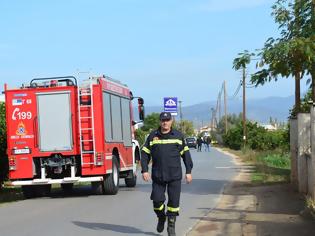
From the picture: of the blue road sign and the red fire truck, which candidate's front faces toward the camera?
the blue road sign

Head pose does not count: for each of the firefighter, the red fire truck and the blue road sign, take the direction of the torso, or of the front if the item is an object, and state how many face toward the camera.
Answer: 2

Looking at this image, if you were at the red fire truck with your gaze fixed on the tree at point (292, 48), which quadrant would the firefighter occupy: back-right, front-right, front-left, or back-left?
front-right

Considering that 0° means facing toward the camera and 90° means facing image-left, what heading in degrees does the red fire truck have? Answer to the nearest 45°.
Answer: approximately 225°

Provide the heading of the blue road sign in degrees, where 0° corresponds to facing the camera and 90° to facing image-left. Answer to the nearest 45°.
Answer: approximately 0°

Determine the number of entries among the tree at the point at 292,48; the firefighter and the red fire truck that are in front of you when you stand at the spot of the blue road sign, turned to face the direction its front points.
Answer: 3

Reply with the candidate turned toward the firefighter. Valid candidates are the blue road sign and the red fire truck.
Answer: the blue road sign

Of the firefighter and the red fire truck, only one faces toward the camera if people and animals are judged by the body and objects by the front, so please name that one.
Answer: the firefighter

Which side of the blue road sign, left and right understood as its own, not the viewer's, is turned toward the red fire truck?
front

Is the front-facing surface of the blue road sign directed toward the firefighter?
yes

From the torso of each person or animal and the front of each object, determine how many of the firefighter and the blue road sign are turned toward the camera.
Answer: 2

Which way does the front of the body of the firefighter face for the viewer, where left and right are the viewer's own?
facing the viewer

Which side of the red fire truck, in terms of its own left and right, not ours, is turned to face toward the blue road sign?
front

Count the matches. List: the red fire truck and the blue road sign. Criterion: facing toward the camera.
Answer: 1
